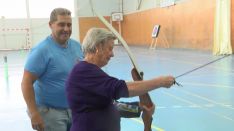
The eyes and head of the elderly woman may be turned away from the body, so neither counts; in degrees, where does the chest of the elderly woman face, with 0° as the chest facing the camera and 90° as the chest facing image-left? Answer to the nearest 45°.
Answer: approximately 270°

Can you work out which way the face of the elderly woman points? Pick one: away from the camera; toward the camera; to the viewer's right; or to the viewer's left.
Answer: to the viewer's right
